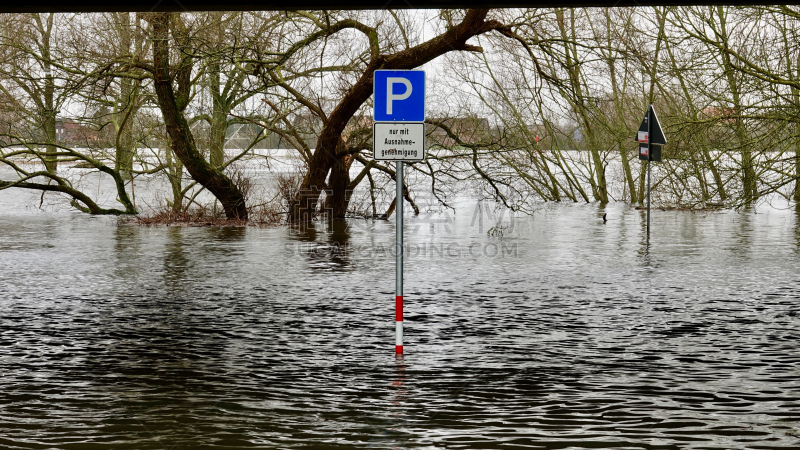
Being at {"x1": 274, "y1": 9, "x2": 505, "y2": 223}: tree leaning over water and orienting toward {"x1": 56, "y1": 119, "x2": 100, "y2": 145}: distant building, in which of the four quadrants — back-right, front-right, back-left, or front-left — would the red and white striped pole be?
back-left

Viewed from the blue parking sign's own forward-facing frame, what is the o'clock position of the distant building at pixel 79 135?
The distant building is roughly at 5 o'clock from the blue parking sign.

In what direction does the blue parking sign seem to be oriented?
toward the camera

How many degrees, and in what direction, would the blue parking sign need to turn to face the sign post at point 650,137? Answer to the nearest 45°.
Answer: approximately 135° to its left

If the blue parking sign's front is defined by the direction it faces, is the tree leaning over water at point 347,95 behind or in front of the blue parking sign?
behind

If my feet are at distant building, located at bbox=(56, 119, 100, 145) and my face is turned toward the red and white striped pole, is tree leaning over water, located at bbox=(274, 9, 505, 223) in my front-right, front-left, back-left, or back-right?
front-left

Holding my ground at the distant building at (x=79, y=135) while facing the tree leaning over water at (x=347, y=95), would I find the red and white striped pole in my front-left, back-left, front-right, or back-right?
front-right
